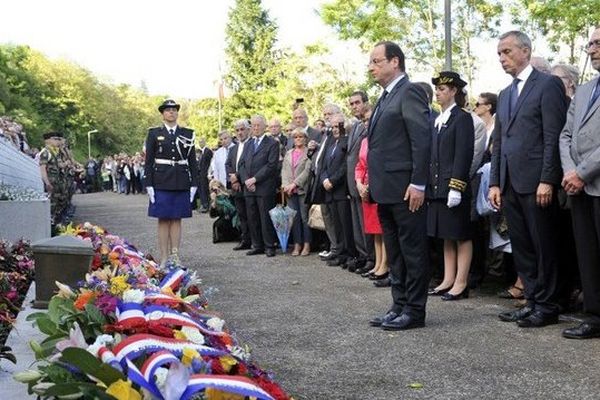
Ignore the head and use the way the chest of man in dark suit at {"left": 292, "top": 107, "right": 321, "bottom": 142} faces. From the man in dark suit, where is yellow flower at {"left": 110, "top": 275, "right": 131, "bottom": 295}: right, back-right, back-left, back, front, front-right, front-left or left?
front-left

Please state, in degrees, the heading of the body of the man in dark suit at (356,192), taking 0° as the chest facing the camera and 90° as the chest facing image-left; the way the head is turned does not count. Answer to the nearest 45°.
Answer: approximately 45°

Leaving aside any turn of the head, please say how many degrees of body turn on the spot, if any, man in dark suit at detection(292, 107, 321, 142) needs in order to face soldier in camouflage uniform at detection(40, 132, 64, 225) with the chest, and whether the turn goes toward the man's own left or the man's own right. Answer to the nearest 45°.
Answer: approximately 90° to the man's own right

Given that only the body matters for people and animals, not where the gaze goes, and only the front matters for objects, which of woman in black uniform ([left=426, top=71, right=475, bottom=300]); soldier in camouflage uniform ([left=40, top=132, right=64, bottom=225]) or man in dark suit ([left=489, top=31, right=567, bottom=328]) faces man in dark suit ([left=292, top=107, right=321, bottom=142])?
the soldier in camouflage uniform

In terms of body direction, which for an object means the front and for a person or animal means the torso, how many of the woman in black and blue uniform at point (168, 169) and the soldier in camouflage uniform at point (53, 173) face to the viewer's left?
0

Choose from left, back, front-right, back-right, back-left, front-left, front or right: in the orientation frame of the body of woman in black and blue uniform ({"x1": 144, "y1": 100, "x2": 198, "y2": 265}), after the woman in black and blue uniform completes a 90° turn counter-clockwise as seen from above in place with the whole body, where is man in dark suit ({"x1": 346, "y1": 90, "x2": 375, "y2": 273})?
front

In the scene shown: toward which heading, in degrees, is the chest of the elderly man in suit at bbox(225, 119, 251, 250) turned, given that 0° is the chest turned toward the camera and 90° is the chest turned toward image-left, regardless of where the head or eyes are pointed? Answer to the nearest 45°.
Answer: approximately 45°

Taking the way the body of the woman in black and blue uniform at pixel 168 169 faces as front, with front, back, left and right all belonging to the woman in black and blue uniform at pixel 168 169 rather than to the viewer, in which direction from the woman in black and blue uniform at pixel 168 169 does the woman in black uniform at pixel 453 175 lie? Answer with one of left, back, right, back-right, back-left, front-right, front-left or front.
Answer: front-left

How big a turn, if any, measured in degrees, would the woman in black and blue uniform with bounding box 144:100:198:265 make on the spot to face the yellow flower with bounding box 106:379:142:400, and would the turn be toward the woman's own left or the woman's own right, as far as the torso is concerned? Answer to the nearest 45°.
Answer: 0° — they already face it

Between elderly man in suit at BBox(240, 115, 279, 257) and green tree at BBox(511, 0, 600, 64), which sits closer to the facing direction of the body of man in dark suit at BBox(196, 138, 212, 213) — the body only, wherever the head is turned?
the elderly man in suit

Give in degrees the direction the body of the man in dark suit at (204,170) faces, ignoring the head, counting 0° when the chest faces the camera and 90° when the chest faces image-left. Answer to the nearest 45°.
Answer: approximately 45°

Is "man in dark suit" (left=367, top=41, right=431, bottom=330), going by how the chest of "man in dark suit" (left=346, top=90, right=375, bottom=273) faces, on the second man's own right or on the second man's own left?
on the second man's own left

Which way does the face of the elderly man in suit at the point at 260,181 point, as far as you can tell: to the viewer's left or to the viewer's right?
to the viewer's left

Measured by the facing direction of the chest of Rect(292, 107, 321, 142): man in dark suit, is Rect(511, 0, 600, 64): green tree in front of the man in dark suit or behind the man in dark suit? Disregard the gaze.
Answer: behind
